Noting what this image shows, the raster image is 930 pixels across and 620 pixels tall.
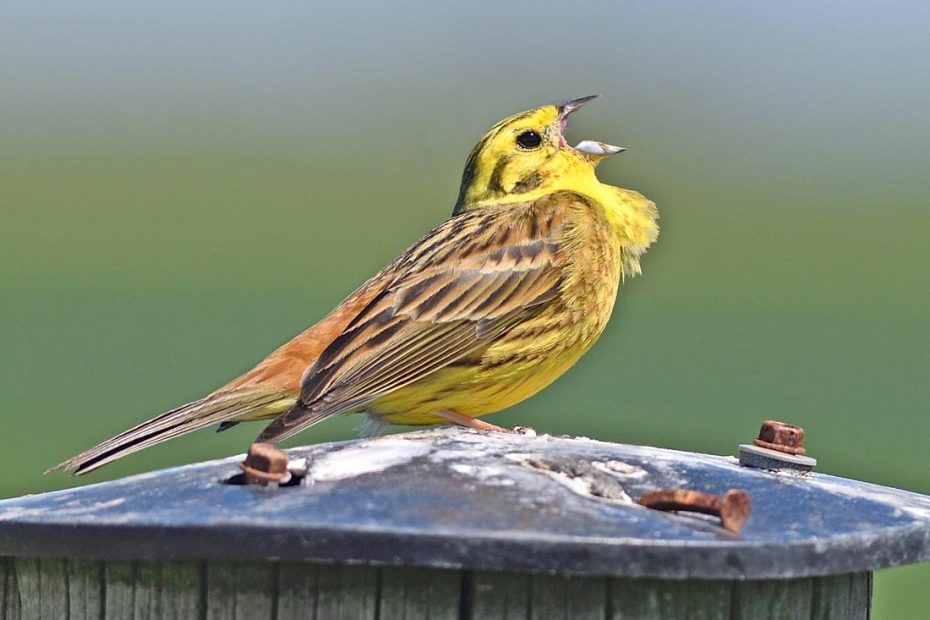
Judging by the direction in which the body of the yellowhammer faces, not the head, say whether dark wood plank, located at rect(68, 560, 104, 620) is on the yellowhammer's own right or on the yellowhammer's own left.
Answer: on the yellowhammer's own right

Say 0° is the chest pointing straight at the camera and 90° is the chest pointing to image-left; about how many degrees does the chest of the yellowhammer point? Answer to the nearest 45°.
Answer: approximately 270°

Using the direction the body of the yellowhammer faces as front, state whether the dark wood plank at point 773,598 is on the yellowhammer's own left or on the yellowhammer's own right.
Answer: on the yellowhammer's own right

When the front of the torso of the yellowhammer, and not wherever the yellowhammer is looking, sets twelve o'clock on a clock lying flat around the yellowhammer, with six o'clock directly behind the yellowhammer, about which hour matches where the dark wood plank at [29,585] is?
The dark wood plank is roughly at 4 o'clock from the yellowhammer.

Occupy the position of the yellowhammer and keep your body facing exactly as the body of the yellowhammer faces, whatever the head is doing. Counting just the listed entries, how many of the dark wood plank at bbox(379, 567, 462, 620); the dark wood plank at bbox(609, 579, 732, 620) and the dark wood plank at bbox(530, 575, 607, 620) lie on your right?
3

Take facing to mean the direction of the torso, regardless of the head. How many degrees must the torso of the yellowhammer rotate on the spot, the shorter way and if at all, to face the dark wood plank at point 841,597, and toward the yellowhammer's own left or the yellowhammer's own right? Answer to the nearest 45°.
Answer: approximately 90° to the yellowhammer's own right

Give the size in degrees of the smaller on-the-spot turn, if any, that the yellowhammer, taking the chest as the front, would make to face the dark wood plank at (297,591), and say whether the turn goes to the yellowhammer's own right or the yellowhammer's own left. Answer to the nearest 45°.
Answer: approximately 90° to the yellowhammer's own right
